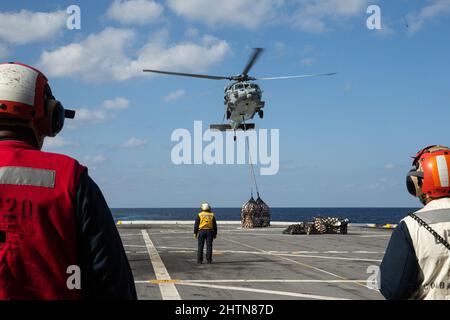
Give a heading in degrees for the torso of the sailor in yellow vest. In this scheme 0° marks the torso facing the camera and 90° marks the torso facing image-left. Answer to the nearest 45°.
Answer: approximately 180°

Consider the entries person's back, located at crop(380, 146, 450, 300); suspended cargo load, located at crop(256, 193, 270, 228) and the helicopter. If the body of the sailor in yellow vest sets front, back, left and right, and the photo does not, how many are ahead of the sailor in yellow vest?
2

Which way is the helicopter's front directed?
toward the camera

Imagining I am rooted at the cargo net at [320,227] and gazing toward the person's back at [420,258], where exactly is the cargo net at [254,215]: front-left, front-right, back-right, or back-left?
back-right

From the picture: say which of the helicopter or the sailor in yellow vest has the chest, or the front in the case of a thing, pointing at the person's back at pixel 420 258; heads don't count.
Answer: the helicopter

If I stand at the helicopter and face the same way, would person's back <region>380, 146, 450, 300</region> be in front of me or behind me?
in front

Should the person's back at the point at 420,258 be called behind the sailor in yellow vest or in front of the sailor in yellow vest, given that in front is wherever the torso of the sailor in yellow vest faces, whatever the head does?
behind

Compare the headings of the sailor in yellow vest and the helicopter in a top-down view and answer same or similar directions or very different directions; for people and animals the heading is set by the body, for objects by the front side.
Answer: very different directions

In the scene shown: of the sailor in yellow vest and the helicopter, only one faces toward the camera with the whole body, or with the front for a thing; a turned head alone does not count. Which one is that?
the helicopter

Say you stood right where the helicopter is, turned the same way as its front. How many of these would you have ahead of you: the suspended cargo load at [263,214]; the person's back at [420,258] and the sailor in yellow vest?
2

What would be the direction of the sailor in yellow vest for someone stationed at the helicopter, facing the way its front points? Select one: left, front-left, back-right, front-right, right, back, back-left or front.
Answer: front

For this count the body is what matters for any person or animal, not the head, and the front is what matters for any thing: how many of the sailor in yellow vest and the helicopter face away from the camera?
1

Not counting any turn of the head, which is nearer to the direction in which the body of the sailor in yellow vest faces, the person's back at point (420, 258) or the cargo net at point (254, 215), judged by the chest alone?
the cargo net
